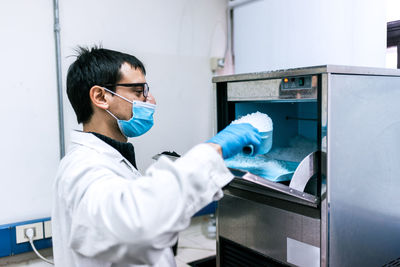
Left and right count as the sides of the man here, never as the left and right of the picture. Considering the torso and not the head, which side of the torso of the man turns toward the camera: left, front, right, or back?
right

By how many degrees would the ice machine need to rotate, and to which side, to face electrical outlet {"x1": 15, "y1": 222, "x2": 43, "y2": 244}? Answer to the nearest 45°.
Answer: approximately 45° to its right

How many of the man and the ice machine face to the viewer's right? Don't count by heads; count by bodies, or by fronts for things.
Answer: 1

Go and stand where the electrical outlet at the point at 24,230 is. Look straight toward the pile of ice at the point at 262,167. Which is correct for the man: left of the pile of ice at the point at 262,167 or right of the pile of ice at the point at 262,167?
right

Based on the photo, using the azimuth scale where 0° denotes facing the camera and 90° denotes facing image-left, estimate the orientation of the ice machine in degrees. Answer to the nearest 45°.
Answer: approximately 45°

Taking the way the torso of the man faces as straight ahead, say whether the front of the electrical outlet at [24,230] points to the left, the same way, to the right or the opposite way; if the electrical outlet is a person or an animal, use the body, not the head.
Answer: to the right

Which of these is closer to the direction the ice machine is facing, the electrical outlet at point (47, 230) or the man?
the man

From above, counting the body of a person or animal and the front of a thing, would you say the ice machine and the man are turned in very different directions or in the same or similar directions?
very different directions

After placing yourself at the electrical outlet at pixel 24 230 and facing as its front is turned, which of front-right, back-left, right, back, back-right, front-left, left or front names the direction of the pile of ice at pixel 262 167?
front-left

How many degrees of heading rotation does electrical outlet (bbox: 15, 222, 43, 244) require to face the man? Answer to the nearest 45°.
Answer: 0° — it already faces them

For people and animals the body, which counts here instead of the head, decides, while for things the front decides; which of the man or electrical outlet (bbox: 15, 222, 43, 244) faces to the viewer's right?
the man

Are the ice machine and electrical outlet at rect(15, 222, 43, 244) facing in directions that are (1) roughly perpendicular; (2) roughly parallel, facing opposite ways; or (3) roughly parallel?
roughly perpendicular

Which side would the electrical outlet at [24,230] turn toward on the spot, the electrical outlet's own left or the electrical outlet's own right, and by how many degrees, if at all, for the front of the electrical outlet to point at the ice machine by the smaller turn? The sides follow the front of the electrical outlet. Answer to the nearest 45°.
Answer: approximately 45° to the electrical outlet's own left

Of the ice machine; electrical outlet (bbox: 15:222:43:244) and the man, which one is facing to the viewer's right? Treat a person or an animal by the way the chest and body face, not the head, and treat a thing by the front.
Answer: the man

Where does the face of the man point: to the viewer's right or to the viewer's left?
to the viewer's right
